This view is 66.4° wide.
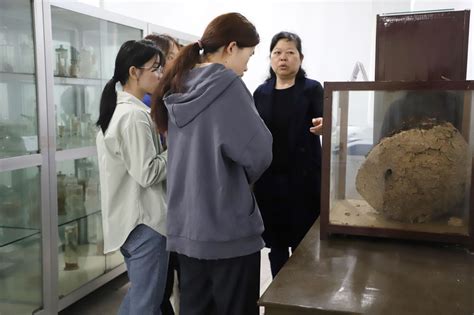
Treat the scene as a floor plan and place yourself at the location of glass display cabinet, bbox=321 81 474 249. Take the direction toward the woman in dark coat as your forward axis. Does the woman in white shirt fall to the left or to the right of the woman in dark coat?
left

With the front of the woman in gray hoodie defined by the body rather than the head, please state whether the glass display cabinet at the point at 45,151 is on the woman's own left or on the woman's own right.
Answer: on the woman's own left

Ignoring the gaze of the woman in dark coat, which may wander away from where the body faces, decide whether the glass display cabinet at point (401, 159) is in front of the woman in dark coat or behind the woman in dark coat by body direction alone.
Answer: in front

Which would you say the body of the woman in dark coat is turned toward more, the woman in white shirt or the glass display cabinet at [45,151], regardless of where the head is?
the woman in white shirt

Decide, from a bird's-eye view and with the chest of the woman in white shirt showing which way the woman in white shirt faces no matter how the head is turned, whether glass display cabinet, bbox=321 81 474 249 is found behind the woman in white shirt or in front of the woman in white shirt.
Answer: in front

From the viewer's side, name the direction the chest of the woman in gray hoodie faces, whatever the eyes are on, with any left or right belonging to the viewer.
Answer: facing away from the viewer and to the right of the viewer

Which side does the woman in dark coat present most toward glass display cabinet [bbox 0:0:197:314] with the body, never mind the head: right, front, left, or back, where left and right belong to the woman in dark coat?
right

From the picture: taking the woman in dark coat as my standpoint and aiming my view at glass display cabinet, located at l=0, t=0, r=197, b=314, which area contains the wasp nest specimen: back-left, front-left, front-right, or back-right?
back-left

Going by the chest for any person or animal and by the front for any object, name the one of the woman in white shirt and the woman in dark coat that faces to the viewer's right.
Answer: the woman in white shirt

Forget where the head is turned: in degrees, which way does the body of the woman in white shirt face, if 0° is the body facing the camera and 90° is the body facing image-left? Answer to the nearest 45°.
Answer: approximately 270°

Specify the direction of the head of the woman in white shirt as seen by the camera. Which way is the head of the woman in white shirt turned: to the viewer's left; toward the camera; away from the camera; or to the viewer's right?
to the viewer's right

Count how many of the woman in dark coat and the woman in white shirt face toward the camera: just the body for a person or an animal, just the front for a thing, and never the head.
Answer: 1
